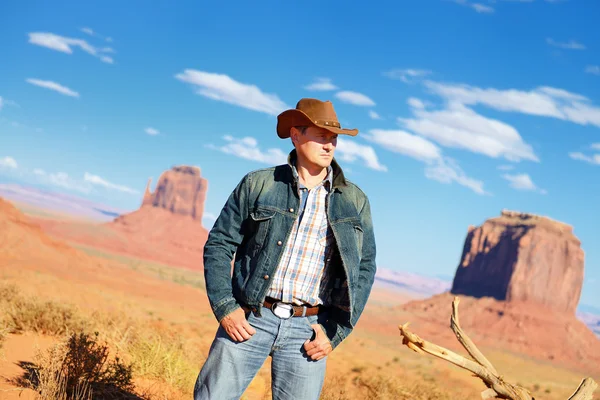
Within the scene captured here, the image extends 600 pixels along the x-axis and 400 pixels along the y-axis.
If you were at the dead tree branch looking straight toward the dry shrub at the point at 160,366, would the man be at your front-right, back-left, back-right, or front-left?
front-left

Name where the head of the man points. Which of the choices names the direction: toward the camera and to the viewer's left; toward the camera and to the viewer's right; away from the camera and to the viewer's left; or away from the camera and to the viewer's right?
toward the camera and to the viewer's right

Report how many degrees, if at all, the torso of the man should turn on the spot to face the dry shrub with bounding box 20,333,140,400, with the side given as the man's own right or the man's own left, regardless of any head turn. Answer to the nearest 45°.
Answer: approximately 135° to the man's own right

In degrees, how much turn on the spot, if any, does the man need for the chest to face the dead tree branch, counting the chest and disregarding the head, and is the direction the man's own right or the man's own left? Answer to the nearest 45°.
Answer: approximately 90° to the man's own left

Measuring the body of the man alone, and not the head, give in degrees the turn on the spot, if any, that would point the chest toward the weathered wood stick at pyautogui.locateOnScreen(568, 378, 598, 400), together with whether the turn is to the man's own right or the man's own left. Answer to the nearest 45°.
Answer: approximately 90° to the man's own left

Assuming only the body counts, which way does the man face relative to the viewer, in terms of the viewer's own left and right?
facing the viewer
